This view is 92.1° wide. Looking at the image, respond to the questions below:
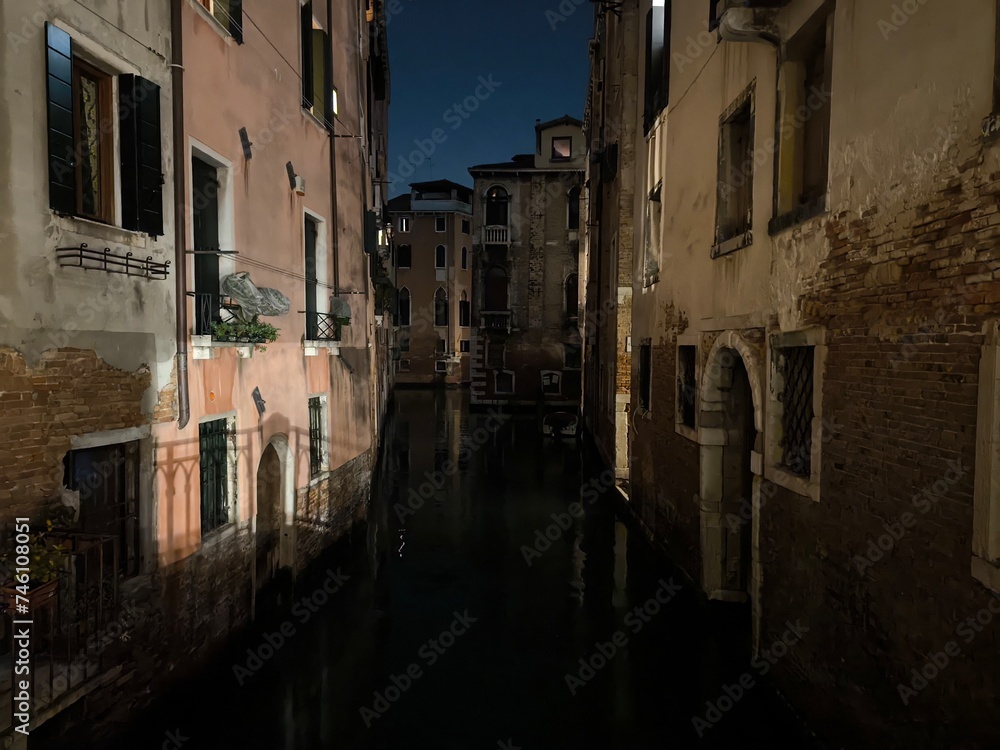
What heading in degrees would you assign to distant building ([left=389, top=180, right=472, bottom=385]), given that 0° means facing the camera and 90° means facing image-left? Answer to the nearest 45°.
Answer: approximately 0°

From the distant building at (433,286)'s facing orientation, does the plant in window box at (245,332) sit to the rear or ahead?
ahead

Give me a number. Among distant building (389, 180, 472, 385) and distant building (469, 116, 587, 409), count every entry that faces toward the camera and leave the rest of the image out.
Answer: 2

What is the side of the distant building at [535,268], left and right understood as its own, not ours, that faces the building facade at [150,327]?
front

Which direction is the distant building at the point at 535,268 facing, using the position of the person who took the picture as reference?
facing the viewer

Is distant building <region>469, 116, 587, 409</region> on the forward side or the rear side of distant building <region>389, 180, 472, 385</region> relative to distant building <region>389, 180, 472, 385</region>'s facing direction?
on the forward side

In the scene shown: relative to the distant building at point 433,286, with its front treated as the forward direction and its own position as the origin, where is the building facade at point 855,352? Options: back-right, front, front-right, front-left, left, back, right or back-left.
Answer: front

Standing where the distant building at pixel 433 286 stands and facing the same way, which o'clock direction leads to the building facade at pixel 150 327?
The building facade is roughly at 12 o'clock from the distant building.

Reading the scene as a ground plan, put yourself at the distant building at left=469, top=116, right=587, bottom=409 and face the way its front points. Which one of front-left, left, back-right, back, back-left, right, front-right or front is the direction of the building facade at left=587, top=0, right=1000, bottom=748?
front

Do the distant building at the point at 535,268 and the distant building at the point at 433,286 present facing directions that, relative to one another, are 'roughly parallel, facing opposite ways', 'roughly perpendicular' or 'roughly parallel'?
roughly parallel

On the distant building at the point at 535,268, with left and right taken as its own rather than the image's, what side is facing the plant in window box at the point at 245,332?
front

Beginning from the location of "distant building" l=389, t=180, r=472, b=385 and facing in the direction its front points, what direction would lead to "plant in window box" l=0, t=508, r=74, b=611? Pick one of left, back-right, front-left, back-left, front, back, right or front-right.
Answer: front
